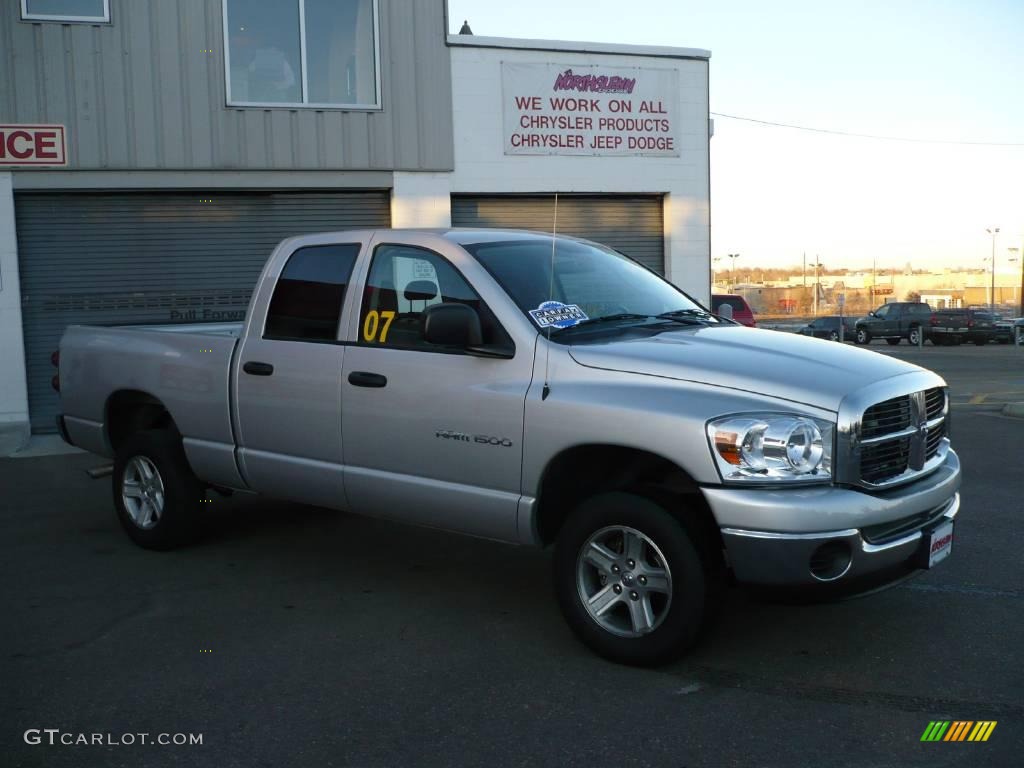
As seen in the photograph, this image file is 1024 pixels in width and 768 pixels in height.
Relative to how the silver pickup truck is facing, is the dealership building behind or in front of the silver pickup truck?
behind

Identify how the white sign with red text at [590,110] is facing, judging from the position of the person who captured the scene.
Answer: facing the viewer

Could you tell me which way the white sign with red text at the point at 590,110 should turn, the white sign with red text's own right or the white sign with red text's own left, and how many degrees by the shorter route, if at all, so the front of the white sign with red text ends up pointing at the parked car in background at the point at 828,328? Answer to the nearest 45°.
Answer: approximately 180°

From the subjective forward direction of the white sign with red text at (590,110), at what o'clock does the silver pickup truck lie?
The silver pickup truck is roughly at 12 o'clock from the white sign with red text.

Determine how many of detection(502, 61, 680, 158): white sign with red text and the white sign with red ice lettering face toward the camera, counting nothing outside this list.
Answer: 2

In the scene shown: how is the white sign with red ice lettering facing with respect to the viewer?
toward the camera

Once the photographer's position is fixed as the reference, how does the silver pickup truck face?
facing the viewer and to the right of the viewer

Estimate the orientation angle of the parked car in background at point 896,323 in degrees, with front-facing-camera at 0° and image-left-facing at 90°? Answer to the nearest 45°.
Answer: approximately 45°

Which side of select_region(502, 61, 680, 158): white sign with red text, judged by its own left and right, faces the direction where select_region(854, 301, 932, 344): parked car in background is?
back

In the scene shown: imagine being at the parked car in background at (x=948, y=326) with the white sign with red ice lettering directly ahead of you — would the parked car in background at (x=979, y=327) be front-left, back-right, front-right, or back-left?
back-left

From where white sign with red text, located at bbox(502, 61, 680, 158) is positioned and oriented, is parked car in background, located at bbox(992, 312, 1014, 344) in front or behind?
behind

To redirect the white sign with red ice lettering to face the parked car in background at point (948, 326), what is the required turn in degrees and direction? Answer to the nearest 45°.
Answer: approximately 135° to its left

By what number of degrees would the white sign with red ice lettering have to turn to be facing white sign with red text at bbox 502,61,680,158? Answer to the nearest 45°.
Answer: approximately 90° to its left
